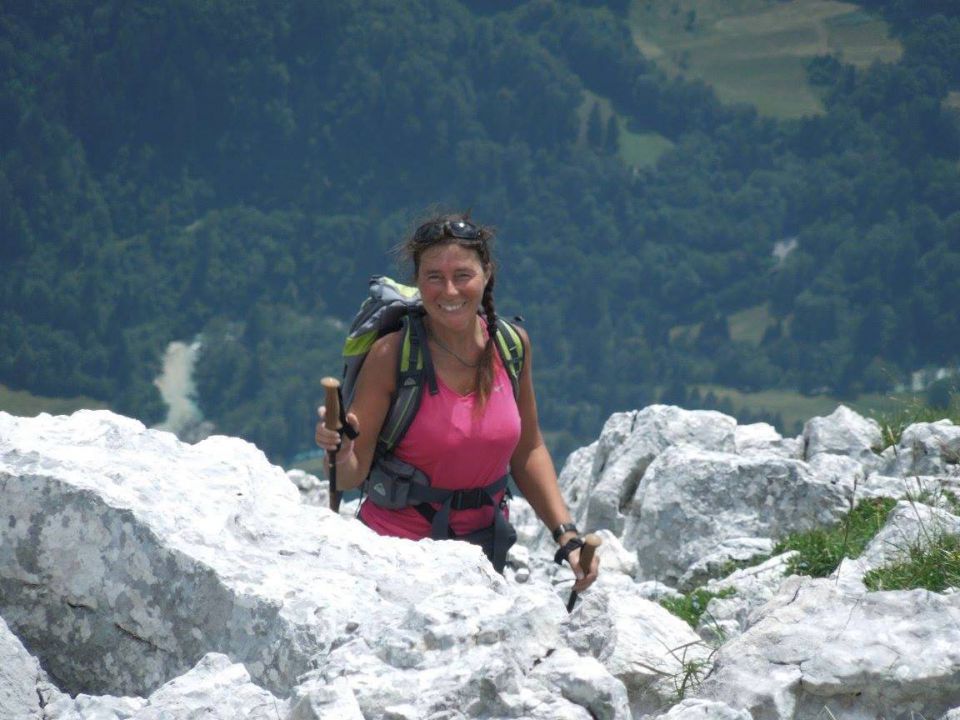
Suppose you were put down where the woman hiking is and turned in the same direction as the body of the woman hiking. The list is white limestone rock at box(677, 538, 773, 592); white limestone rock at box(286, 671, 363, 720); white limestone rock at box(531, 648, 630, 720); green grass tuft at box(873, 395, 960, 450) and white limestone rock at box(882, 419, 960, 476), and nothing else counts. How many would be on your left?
3

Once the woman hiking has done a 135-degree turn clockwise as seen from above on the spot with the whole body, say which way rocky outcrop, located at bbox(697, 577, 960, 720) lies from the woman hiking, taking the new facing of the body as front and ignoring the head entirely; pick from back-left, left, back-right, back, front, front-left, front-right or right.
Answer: back-left

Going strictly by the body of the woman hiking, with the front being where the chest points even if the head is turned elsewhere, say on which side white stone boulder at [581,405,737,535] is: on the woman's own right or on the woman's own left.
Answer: on the woman's own left

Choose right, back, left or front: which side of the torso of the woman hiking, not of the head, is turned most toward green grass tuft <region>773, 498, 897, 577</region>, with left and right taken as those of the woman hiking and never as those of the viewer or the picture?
left

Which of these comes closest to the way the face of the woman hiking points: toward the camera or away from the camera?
toward the camera

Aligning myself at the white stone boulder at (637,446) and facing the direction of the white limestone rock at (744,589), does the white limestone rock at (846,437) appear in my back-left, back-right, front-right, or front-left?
front-left

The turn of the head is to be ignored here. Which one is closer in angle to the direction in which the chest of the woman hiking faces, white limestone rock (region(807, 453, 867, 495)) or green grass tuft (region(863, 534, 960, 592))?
the green grass tuft

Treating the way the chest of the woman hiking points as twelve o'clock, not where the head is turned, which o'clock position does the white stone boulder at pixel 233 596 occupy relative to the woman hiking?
The white stone boulder is roughly at 2 o'clock from the woman hiking.

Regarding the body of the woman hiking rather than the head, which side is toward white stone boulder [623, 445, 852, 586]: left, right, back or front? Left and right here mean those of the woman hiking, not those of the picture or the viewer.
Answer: left

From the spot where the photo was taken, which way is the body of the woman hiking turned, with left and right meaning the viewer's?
facing the viewer and to the right of the viewer

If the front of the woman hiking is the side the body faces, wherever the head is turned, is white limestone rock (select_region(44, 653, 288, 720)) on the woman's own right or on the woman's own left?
on the woman's own right

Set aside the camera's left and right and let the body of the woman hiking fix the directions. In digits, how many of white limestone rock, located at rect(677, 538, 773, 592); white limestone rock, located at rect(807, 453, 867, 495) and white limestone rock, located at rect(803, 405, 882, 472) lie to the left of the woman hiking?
3

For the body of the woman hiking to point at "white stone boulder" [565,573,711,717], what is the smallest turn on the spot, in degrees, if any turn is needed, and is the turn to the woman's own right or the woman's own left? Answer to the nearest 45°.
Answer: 0° — they already face it
